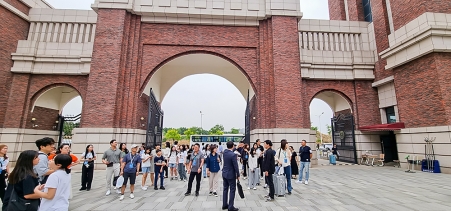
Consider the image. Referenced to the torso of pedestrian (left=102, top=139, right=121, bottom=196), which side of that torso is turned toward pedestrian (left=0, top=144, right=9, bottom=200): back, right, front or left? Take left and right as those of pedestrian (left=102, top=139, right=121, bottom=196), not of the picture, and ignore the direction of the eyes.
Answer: right

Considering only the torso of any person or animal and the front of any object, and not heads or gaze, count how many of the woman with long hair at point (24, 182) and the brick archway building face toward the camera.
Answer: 1

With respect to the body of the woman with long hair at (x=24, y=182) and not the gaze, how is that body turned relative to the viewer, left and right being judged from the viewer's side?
facing to the right of the viewer

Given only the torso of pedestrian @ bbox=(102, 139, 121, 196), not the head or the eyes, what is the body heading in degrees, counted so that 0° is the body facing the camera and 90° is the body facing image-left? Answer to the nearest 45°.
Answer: approximately 315°

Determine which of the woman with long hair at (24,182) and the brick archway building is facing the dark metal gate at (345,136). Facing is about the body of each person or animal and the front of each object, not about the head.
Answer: the woman with long hair

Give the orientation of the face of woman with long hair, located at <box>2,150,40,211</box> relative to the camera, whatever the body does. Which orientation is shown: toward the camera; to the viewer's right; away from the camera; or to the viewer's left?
to the viewer's right
